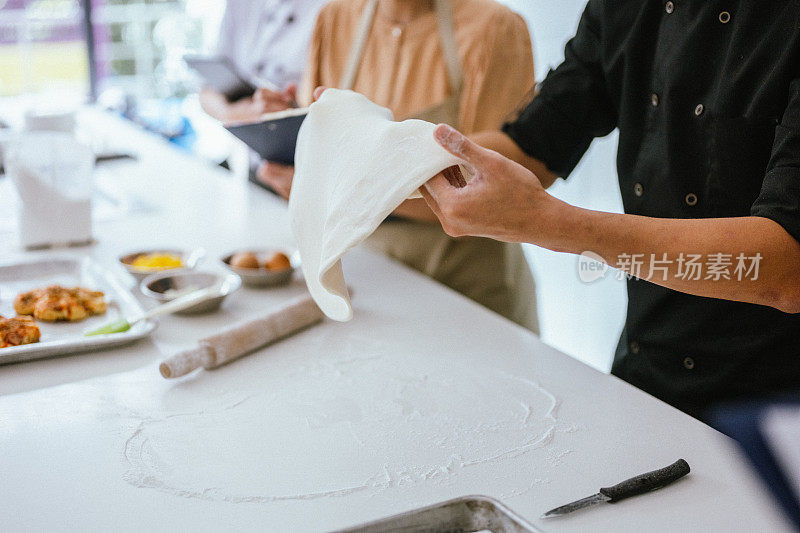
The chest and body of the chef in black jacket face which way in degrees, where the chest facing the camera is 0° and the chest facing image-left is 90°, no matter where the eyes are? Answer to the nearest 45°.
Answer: approximately 45°

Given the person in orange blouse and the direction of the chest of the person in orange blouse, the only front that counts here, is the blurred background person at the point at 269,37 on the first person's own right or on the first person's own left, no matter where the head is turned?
on the first person's own right

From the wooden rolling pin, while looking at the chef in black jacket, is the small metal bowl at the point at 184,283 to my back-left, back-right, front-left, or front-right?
back-left

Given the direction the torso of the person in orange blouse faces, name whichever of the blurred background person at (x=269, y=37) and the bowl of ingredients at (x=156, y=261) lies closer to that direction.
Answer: the bowl of ingredients

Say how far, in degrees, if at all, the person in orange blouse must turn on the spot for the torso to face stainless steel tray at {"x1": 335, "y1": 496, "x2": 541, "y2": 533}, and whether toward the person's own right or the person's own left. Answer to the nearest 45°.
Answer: approximately 45° to the person's own left

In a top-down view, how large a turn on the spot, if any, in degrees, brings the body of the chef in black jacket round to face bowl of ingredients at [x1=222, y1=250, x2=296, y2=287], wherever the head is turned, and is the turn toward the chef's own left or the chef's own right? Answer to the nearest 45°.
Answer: approximately 45° to the chef's own right

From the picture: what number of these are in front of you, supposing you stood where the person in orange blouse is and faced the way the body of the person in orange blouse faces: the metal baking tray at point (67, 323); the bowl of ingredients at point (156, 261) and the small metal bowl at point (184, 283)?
3
